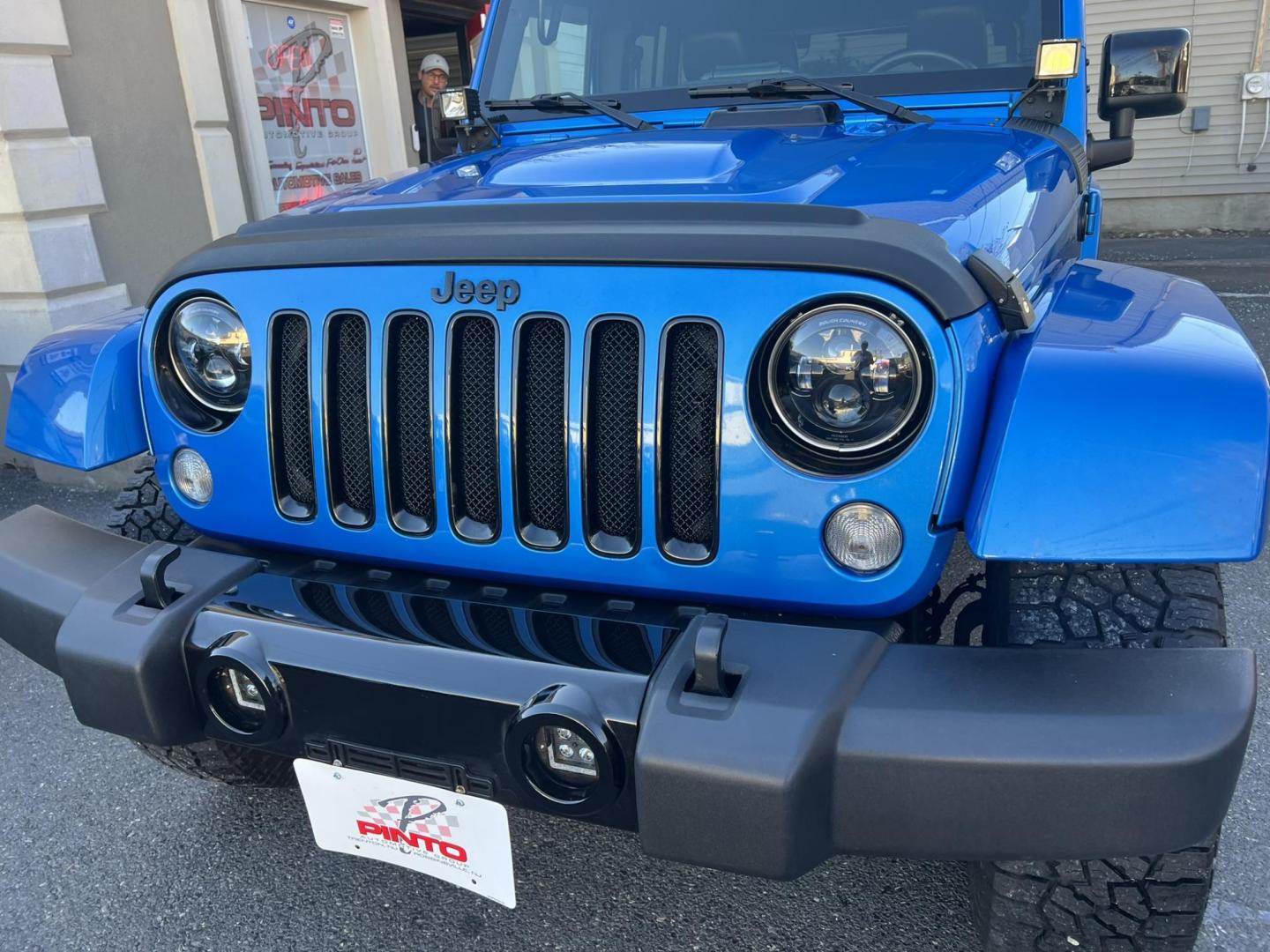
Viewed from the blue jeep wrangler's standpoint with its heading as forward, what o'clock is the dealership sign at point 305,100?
The dealership sign is roughly at 4 o'clock from the blue jeep wrangler.

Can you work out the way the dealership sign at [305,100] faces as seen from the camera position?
facing the viewer and to the right of the viewer

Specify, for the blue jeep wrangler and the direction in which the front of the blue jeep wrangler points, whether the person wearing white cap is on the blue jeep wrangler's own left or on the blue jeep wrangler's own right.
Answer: on the blue jeep wrangler's own right

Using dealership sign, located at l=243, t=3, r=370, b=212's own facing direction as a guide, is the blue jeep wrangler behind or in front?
in front

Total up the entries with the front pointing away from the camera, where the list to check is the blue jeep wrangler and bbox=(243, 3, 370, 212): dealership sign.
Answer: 0
